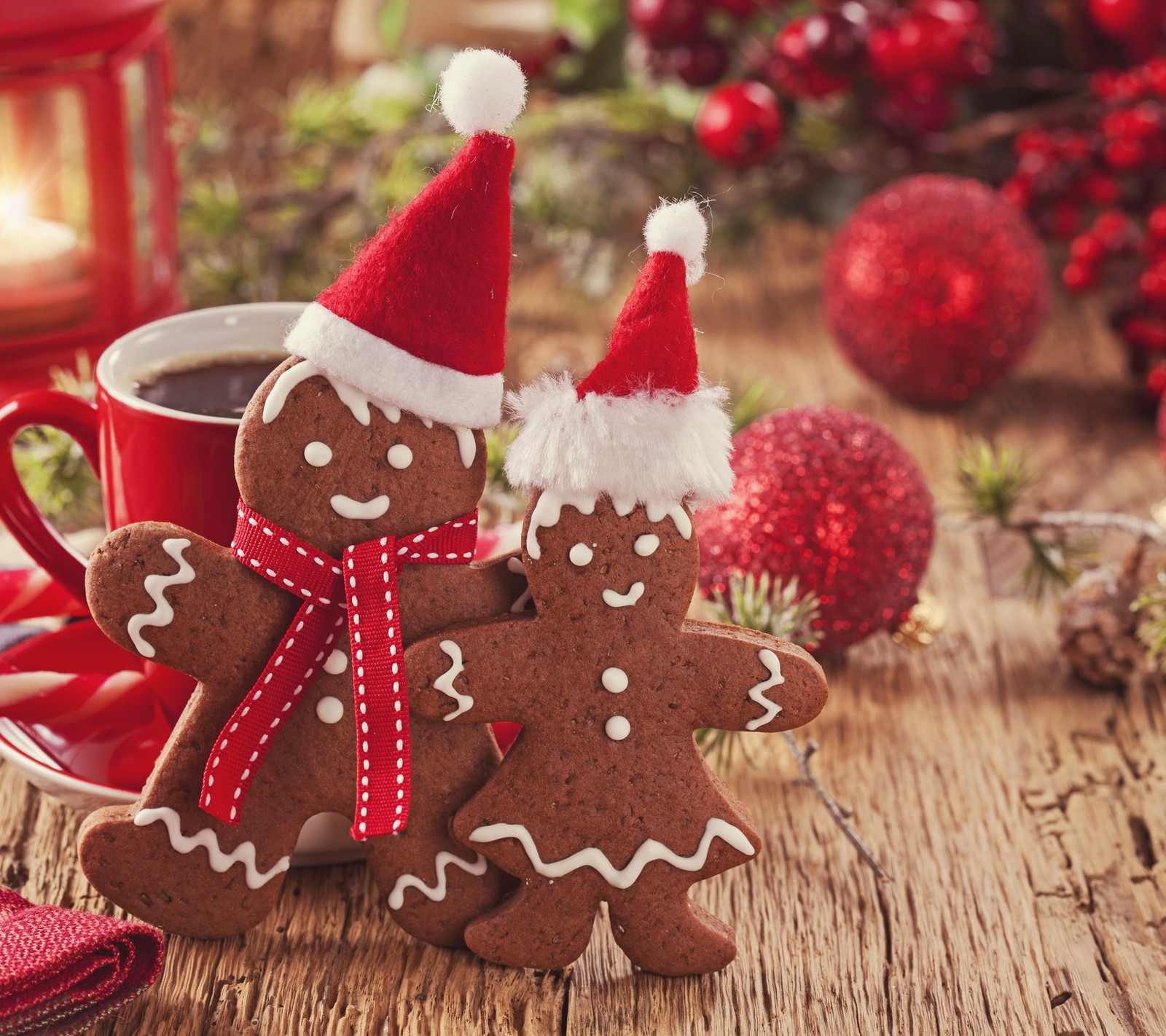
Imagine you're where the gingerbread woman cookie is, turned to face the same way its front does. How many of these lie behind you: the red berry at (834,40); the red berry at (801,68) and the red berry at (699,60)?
3

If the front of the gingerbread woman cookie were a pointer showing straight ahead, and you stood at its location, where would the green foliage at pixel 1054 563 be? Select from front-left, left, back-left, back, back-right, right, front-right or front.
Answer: back-left

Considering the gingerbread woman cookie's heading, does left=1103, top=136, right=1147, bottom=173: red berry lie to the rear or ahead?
to the rear

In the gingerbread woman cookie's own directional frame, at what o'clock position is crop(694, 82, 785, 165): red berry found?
The red berry is roughly at 6 o'clock from the gingerbread woman cookie.

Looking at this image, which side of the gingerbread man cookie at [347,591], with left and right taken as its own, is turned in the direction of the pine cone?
left

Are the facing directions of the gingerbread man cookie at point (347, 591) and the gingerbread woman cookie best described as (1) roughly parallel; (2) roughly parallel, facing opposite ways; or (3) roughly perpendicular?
roughly parallel

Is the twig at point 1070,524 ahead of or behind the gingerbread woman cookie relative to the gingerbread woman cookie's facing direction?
behind

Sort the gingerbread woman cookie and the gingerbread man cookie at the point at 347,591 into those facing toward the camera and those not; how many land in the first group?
2

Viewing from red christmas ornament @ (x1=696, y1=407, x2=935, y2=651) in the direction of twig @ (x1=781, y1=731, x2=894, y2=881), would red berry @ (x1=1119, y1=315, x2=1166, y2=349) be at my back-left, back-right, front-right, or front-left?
back-left

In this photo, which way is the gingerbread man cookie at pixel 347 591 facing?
toward the camera

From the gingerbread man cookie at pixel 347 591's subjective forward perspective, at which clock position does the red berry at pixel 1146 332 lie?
The red berry is roughly at 8 o'clock from the gingerbread man cookie.

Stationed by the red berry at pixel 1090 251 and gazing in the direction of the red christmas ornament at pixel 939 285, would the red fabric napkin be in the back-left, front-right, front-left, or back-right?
front-left
